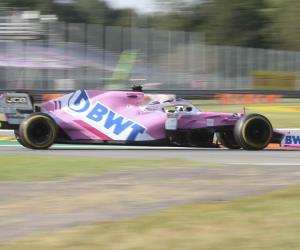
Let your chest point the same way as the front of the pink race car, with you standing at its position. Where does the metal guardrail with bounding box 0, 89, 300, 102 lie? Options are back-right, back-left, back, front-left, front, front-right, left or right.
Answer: left

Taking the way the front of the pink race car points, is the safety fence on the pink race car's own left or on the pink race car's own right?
on the pink race car's own left

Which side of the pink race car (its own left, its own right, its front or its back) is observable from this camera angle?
right

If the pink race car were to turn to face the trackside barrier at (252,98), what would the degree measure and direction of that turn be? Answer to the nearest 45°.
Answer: approximately 90° to its left

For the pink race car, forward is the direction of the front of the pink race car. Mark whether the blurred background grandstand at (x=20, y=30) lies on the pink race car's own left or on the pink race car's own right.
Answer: on the pink race car's own left
